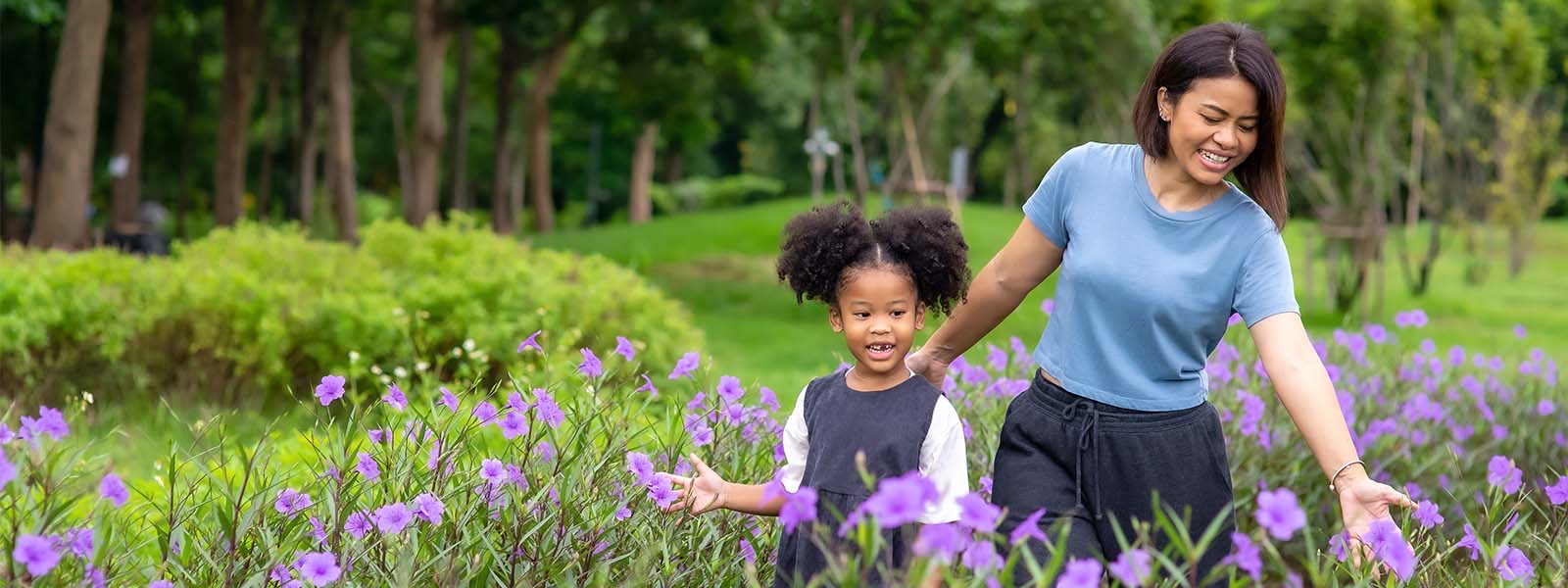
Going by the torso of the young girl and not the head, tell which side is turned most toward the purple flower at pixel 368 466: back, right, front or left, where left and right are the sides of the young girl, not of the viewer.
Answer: right

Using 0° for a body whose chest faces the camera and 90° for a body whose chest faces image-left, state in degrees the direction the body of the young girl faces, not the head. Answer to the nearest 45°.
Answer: approximately 0°

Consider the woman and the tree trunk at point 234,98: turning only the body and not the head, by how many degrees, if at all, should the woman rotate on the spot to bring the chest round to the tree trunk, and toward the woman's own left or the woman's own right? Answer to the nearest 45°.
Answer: approximately 135° to the woman's own right

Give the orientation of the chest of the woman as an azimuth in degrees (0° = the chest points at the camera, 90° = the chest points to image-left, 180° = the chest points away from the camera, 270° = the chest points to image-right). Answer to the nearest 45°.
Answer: approximately 0°

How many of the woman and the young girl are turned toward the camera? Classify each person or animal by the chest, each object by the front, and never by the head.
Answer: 2

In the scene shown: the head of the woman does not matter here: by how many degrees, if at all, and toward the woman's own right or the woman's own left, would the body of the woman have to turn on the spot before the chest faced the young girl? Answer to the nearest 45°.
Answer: approximately 45° to the woman's own right

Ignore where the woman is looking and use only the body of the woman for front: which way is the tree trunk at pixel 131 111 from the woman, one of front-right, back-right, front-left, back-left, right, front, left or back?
back-right

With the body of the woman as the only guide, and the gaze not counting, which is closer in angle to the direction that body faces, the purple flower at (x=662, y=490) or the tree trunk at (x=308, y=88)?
the purple flower

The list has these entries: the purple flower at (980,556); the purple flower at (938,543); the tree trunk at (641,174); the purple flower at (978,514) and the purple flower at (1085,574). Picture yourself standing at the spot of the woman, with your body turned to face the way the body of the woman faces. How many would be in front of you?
4

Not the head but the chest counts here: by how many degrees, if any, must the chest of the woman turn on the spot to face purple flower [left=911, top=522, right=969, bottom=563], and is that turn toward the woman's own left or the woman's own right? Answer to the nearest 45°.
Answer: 0° — they already face it

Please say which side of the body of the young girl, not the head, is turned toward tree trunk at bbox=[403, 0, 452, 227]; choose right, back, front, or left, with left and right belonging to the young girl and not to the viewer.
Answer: back

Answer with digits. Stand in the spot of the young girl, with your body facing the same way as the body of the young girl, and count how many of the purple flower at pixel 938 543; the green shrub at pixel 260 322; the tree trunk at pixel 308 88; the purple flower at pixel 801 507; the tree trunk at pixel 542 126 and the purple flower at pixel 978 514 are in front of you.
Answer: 3
